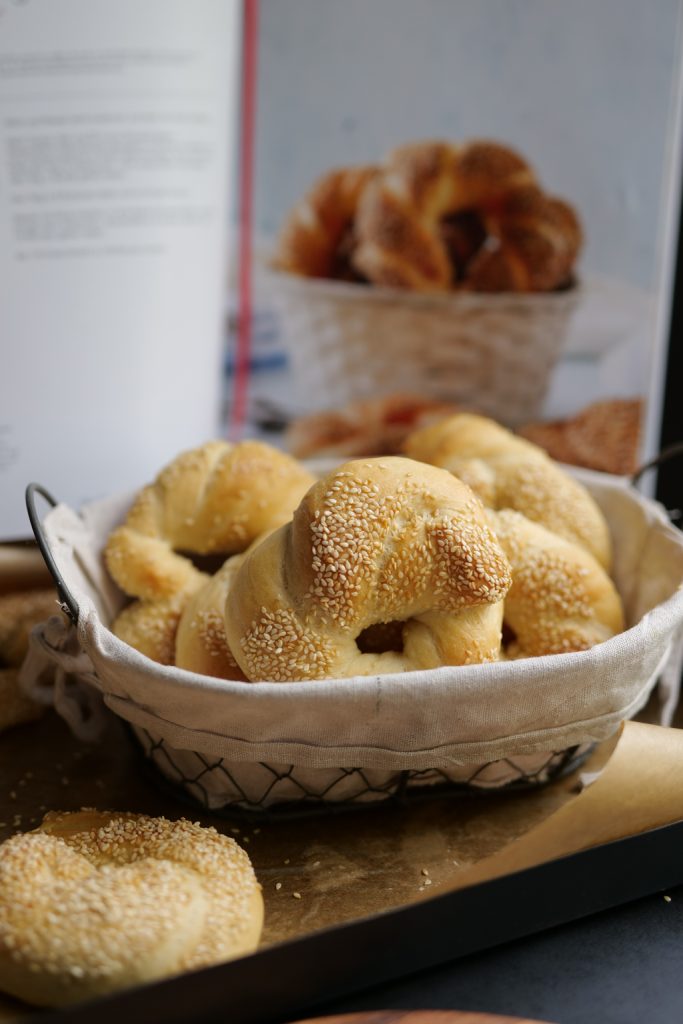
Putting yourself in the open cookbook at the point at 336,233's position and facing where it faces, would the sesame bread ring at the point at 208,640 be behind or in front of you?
in front

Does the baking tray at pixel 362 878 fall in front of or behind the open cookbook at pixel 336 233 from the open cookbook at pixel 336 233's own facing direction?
in front

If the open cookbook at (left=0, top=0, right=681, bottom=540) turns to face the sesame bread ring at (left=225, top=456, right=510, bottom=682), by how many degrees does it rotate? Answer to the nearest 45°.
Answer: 0° — it already faces it

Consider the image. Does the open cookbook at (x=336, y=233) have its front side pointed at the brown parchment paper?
yes

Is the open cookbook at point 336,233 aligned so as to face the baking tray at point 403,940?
yes

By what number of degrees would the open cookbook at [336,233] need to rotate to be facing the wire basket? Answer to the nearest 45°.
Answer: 0° — it already faces it

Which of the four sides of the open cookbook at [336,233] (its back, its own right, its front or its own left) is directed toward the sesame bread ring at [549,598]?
front

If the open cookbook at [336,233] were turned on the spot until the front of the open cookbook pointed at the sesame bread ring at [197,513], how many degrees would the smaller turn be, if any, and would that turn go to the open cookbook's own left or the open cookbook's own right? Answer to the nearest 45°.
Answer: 0° — it already faces it

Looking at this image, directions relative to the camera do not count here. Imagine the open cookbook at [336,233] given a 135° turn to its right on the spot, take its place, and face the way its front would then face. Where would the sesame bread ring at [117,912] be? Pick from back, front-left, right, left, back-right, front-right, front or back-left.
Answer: back-left
